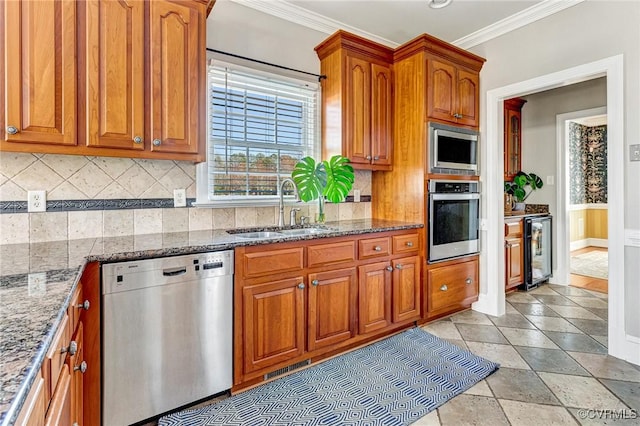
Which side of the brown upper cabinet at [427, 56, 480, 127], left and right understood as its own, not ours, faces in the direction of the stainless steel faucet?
right

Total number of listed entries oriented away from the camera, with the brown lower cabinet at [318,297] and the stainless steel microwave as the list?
0

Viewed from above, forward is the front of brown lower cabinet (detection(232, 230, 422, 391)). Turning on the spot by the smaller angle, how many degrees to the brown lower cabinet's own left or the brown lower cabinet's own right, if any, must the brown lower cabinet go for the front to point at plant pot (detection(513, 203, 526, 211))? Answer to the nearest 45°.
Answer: approximately 90° to the brown lower cabinet's own left

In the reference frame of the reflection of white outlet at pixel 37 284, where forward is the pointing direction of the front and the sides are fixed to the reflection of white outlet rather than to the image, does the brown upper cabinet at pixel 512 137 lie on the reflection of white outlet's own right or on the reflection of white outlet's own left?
on the reflection of white outlet's own left

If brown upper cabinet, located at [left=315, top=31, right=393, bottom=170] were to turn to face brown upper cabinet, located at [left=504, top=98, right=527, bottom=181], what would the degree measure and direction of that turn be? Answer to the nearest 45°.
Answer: approximately 90° to its left

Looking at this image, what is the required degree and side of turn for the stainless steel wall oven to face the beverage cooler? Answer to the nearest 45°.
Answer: approximately 90° to its left

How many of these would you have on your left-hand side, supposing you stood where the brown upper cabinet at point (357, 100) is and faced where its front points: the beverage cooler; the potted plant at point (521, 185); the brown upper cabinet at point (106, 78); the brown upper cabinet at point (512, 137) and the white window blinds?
3

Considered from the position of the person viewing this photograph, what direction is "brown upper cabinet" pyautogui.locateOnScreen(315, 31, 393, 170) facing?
facing the viewer and to the right of the viewer
